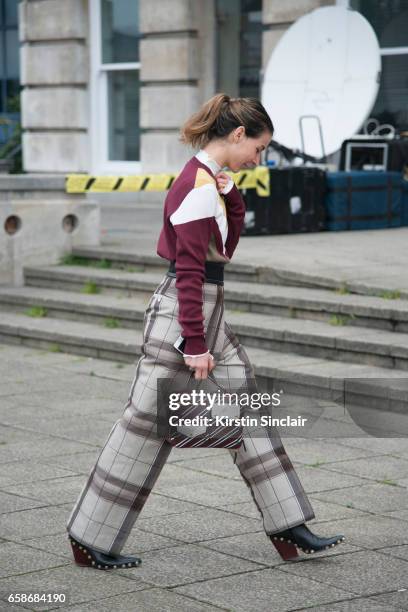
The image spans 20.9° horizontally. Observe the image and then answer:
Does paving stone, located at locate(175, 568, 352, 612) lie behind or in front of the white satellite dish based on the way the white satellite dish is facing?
in front

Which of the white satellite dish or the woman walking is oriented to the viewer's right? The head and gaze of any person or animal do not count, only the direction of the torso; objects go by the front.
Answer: the woman walking

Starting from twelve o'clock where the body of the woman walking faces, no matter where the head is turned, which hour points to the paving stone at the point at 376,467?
The paving stone is roughly at 10 o'clock from the woman walking.

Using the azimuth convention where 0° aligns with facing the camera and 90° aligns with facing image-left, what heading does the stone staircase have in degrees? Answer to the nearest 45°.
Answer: approximately 45°

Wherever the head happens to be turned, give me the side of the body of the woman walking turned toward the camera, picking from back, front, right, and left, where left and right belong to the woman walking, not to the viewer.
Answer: right

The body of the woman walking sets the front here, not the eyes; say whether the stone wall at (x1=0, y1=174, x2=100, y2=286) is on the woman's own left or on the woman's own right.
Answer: on the woman's own left

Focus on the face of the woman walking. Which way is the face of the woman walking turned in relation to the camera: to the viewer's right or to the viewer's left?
to the viewer's right

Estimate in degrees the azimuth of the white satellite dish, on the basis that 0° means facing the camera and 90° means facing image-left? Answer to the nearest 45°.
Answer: approximately 45°
